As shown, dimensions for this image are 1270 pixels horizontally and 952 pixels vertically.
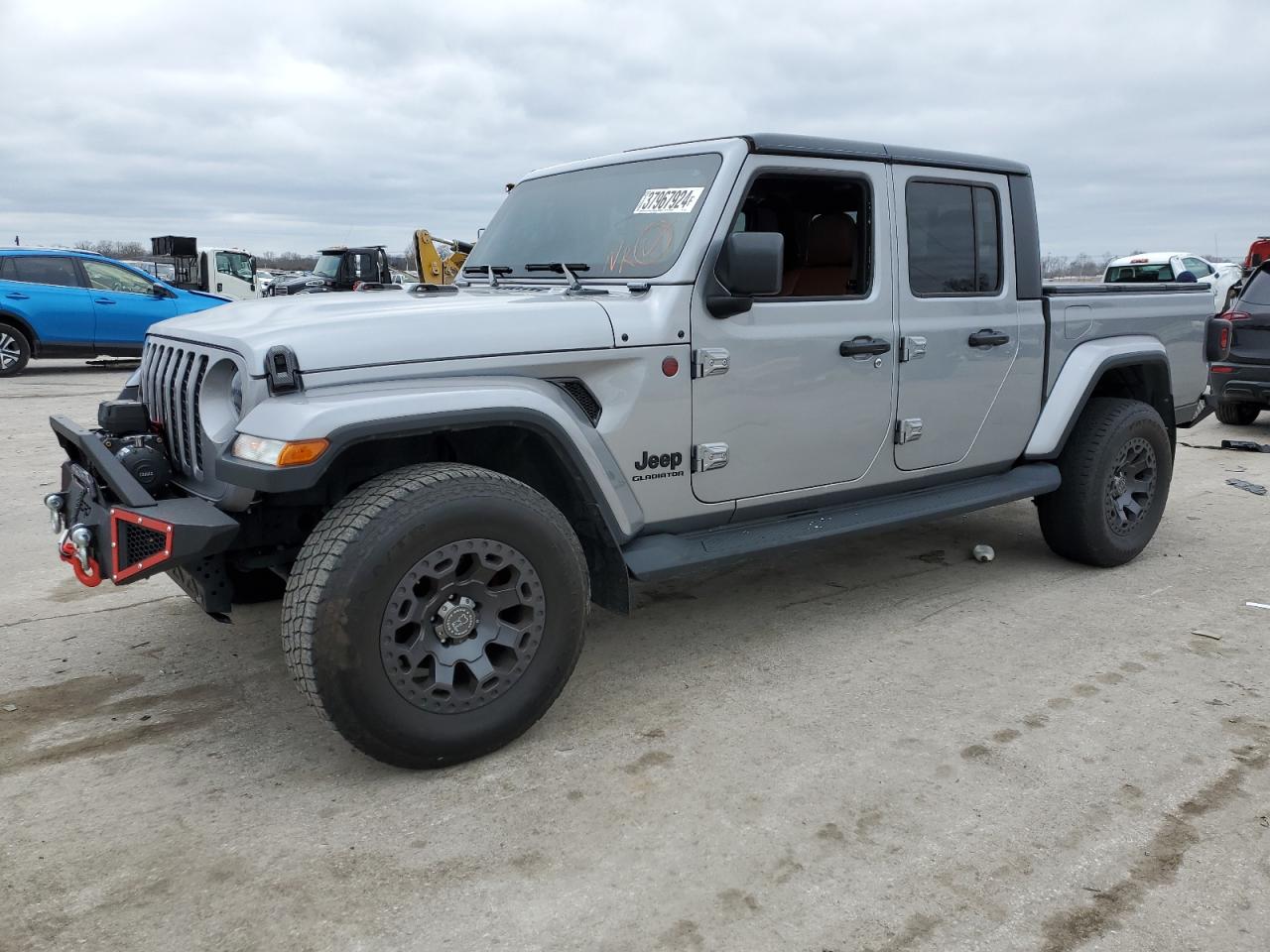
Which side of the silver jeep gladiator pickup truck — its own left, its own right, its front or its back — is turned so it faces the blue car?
right

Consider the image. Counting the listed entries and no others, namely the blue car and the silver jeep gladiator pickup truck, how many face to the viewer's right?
1

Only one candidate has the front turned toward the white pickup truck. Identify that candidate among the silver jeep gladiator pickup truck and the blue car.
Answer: the blue car

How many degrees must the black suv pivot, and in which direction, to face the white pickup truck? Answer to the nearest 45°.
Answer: approximately 45° to its left

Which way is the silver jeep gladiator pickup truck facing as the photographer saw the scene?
facing the viewer and to the left of the viewer

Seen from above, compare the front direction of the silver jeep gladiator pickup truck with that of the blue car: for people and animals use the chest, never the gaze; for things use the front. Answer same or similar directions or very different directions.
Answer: very different directions

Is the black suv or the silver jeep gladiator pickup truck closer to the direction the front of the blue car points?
the black suv

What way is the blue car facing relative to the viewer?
to the viewer's right

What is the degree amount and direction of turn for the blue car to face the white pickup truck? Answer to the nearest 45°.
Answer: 0° — it already faces it

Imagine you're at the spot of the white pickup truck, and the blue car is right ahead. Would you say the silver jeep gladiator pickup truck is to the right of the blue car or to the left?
left

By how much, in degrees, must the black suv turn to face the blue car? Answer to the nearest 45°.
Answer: approximately 135° to its left

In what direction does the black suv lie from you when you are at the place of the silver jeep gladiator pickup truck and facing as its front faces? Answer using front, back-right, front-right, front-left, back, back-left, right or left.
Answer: back

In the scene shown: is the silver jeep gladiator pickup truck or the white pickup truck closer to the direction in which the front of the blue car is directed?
the white pickup truck

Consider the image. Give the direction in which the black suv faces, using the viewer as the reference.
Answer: facing away from the viewer and to the right of the viewer
